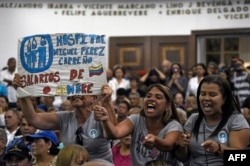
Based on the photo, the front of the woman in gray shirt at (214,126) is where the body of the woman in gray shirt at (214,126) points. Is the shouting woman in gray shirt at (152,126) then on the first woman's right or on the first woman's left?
on the first woman's right

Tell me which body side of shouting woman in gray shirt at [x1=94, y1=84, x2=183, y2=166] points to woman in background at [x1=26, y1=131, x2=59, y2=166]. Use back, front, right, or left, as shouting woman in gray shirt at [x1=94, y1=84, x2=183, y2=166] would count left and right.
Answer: right

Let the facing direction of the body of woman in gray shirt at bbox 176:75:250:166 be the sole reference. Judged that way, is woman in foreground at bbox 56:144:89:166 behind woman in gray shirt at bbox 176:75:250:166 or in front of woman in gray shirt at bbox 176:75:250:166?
in front

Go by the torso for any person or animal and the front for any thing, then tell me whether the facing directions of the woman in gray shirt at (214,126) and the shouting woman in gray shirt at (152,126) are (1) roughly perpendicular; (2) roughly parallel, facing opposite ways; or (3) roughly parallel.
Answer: roughly parallel

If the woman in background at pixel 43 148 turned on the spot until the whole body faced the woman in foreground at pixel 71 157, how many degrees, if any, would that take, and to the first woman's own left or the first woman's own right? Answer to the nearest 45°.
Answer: approximately 90° to the first woman's own left

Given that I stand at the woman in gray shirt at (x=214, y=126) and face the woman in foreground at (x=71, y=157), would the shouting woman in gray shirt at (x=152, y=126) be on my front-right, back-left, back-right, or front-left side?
front-right

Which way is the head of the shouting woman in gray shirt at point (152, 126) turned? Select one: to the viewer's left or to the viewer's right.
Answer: to the viewer's left

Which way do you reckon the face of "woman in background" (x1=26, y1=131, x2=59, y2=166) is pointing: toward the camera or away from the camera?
toward the camera

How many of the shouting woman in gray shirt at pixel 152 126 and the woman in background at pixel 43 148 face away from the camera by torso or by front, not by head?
0

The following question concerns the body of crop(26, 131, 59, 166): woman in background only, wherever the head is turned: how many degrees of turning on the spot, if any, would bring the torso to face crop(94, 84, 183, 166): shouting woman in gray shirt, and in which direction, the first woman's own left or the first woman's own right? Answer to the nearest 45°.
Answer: approximately 135° to the first woman's own left

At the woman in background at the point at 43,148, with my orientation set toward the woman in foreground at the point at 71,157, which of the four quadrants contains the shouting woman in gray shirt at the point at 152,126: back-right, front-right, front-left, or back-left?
front-left

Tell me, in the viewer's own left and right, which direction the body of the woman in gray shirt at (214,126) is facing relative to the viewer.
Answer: facing the viewer and to the left of the viewer
